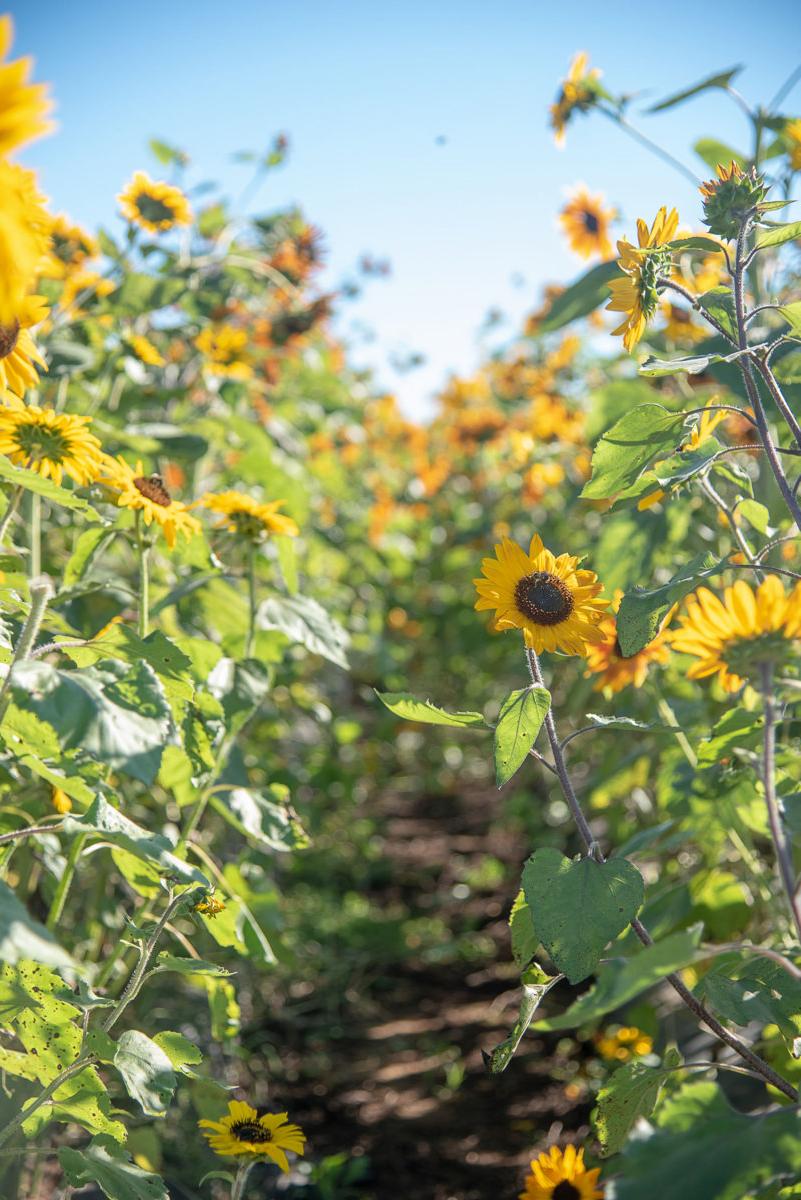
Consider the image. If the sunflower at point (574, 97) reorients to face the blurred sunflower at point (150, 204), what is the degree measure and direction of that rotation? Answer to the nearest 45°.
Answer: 0° — it already faces it

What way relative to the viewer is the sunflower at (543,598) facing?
toward the camera

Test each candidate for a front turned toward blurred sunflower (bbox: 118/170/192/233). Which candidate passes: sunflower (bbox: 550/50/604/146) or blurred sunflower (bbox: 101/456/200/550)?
the sunflower

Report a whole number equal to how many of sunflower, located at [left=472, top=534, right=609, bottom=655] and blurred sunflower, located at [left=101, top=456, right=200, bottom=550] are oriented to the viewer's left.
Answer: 0

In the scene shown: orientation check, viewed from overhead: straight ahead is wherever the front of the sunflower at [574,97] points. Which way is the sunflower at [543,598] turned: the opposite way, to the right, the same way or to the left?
to the left

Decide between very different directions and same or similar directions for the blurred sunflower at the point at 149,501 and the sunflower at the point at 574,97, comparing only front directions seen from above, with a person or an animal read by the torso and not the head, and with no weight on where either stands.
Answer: very different directions

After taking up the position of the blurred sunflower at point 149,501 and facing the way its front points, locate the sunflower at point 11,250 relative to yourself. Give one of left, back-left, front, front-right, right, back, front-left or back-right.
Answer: front-right

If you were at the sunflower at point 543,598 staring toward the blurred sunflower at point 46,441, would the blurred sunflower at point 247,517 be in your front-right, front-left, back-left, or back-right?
front-right

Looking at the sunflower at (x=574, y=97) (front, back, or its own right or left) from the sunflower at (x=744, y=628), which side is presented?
left

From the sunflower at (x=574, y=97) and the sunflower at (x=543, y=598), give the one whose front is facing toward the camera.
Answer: the sunflower at (x=543, y=598)
